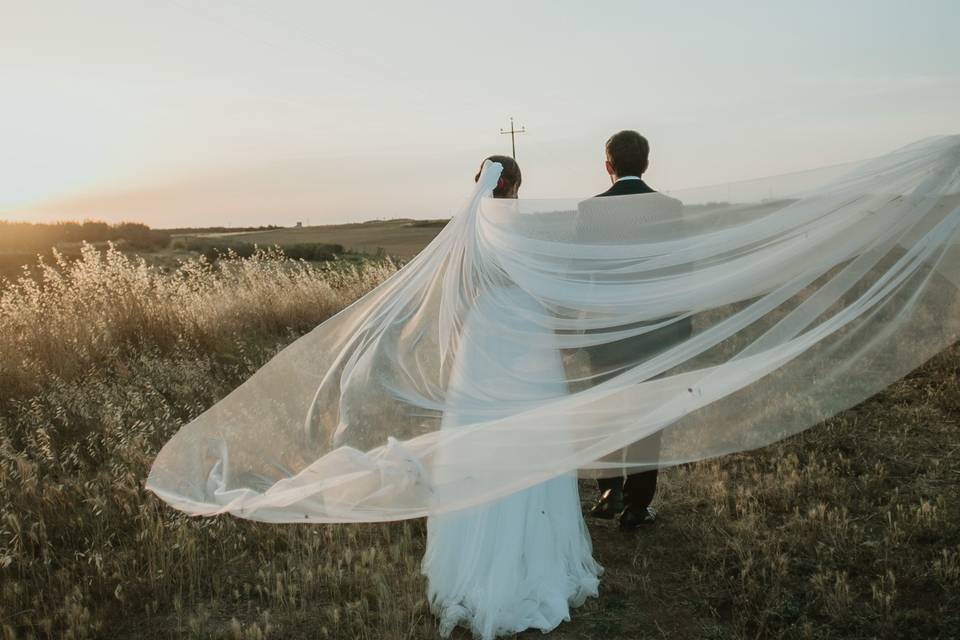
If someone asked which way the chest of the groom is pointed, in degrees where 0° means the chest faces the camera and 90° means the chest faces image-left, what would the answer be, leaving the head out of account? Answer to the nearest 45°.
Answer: approximately 180°
